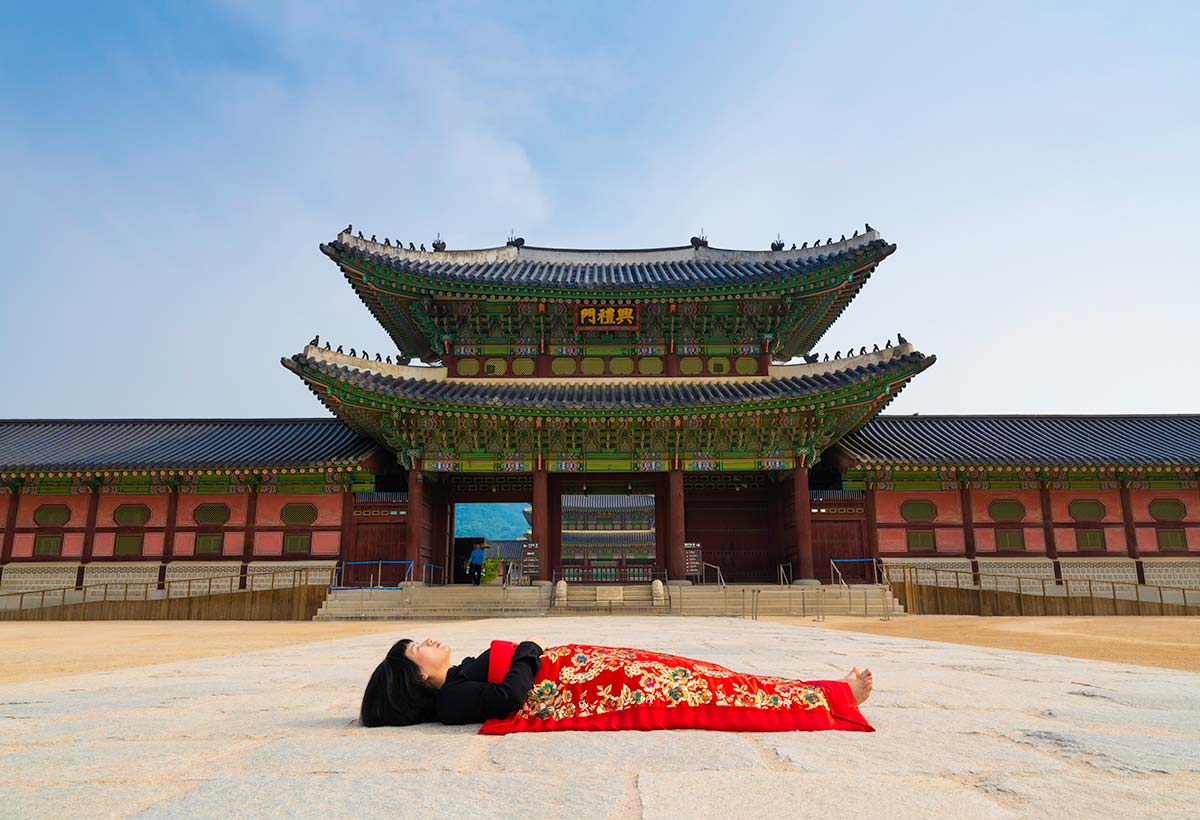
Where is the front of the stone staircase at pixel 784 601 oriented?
toward the camera

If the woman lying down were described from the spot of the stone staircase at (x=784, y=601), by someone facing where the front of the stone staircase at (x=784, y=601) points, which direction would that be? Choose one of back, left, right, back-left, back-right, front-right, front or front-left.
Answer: front

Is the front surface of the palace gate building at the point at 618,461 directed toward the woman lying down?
yes

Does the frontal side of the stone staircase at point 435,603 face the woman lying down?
yes

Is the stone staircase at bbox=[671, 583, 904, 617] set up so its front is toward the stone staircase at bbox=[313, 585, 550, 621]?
no

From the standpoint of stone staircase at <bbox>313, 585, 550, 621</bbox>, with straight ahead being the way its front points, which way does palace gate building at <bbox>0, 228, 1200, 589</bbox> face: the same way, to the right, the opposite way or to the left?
the same way

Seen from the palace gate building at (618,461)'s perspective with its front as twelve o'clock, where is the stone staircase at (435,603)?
The stone staircase is roughly at 2 o'clock from the palace gate building.

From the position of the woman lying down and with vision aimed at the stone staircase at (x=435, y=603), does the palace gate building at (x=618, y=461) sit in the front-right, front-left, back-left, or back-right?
front-right

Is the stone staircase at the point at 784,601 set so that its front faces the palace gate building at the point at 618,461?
no

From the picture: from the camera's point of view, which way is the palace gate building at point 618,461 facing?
toward the camera

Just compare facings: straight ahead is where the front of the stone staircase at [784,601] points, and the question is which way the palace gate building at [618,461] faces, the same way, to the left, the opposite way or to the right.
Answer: the same way

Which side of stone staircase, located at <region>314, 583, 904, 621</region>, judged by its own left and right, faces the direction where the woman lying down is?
front

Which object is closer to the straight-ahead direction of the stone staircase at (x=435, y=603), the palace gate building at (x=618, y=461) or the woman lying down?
the woman lying down
